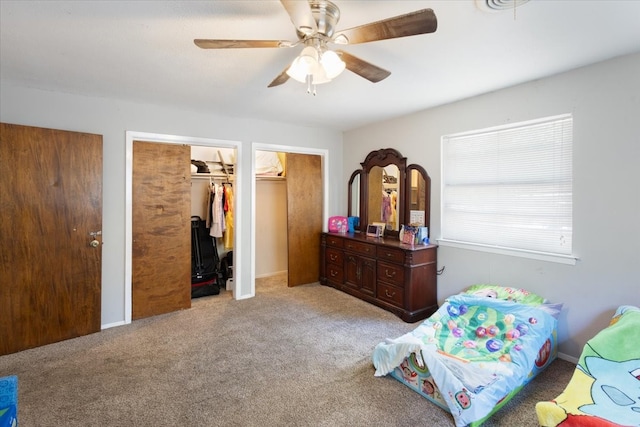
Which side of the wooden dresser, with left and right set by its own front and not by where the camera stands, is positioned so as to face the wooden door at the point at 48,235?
front

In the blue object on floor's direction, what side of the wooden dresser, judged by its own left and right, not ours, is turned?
front

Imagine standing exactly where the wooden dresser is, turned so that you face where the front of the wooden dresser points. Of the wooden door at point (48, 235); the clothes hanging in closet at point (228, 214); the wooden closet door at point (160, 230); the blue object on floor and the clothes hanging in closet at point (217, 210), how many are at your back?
0

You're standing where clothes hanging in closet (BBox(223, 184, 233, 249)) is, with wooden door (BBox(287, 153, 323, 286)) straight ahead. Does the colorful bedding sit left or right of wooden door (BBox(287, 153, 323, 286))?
right

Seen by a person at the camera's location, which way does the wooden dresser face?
facing the viewer and to the left of the viewer

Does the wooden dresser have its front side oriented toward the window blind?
no

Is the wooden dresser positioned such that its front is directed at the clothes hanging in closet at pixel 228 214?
no

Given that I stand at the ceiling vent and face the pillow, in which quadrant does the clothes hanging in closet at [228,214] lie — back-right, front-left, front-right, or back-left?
front-left

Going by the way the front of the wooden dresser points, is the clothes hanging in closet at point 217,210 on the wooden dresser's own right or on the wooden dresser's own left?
on the wooden dresser's own right

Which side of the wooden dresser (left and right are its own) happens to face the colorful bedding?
left

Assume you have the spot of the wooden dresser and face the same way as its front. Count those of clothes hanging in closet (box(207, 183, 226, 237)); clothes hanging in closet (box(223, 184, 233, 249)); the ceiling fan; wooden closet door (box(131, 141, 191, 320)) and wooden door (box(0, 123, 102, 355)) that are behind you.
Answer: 0

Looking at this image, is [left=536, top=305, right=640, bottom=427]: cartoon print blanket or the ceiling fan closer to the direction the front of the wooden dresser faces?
the ceiling fan

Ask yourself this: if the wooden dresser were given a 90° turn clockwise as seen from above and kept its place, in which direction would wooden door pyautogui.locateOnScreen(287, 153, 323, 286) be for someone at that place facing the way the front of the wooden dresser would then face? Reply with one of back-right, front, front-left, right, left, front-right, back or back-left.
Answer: front

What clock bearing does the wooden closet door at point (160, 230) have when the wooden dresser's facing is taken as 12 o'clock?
The wooden closet door is roughly at 1 o'clock from the wooden dresser.

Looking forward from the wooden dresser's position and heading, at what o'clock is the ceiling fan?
The ceiling fan is roughly at 11 o'clock from the wooden dresser.
